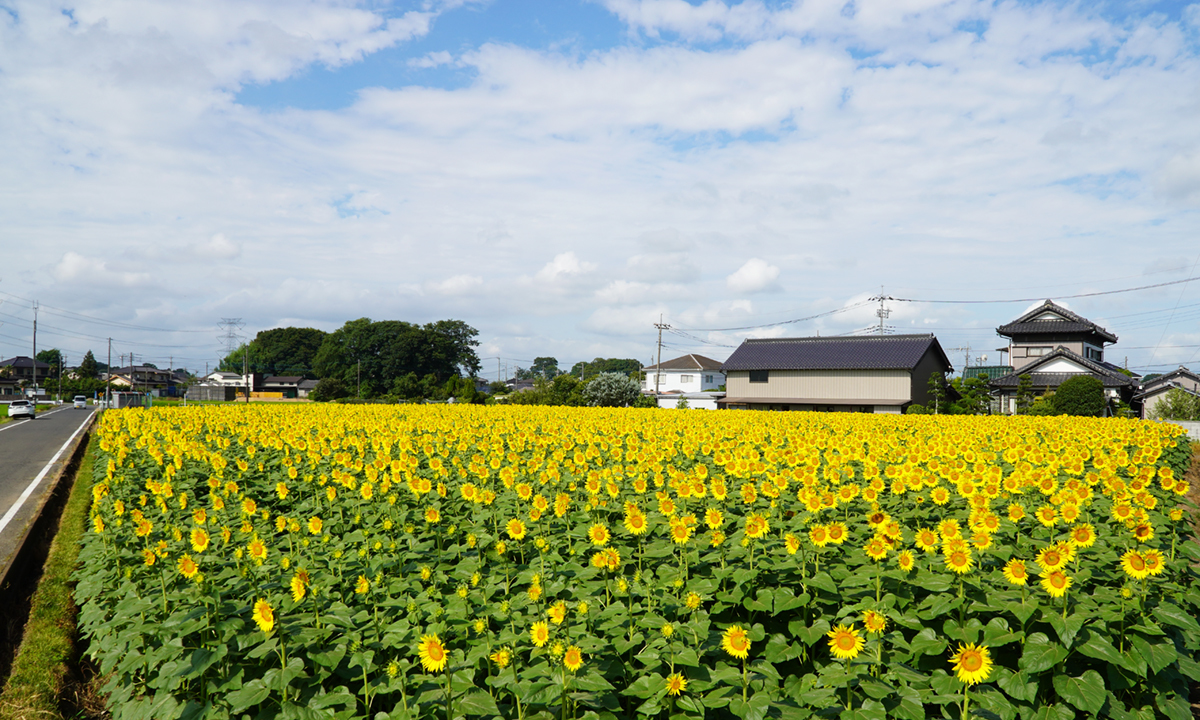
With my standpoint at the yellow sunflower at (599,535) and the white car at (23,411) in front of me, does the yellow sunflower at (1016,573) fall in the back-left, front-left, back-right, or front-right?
back-right

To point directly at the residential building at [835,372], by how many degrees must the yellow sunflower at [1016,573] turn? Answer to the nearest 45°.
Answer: approximately 180°

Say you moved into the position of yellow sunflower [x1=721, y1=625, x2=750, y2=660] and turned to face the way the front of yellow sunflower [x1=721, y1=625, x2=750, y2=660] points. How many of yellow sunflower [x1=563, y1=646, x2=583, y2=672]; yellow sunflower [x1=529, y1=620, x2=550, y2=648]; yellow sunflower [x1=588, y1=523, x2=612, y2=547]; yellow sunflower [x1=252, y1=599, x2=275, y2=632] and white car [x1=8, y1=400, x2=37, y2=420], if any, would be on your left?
0

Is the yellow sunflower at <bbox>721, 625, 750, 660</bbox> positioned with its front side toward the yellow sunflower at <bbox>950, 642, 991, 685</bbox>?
no

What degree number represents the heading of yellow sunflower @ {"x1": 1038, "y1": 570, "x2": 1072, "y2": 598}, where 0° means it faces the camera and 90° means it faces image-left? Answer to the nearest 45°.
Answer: approximately 0°

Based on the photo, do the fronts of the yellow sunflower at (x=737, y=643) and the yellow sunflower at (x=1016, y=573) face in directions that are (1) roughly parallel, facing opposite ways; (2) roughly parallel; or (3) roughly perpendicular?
roughly parallel

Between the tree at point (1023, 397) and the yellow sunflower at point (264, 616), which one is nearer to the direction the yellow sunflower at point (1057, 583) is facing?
the yellow sunflower

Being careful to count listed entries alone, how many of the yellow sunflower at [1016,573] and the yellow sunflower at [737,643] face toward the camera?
2

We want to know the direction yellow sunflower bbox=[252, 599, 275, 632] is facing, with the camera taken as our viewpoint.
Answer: facing the viewer and to the right of the viewer

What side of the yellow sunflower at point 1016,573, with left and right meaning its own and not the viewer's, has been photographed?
front

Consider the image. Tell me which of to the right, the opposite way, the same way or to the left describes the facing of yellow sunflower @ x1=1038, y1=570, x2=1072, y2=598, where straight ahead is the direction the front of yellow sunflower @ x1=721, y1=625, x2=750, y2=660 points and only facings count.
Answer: the same way

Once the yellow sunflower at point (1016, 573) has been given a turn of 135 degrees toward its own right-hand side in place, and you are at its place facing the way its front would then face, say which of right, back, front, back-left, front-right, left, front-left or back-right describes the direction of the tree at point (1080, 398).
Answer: front-right

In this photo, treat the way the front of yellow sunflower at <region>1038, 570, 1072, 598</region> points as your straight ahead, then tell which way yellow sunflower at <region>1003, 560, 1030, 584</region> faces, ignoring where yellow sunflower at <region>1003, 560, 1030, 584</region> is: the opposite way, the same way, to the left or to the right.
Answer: the same way

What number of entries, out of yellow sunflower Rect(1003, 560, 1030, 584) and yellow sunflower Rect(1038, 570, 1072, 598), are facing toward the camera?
2

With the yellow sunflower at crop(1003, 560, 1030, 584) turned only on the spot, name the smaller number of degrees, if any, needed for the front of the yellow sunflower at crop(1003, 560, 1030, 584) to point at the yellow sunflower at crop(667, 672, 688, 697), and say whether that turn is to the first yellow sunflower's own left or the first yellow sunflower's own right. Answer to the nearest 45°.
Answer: approximately 45° to the first yellow sunflower's own right

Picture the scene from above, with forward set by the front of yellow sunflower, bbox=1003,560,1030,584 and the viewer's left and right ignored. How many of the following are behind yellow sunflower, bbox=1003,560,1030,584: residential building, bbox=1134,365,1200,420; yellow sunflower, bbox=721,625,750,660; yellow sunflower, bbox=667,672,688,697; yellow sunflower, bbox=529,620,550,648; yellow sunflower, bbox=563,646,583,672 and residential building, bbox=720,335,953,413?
2

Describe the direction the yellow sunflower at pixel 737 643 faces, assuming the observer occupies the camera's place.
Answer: facing the viewer
